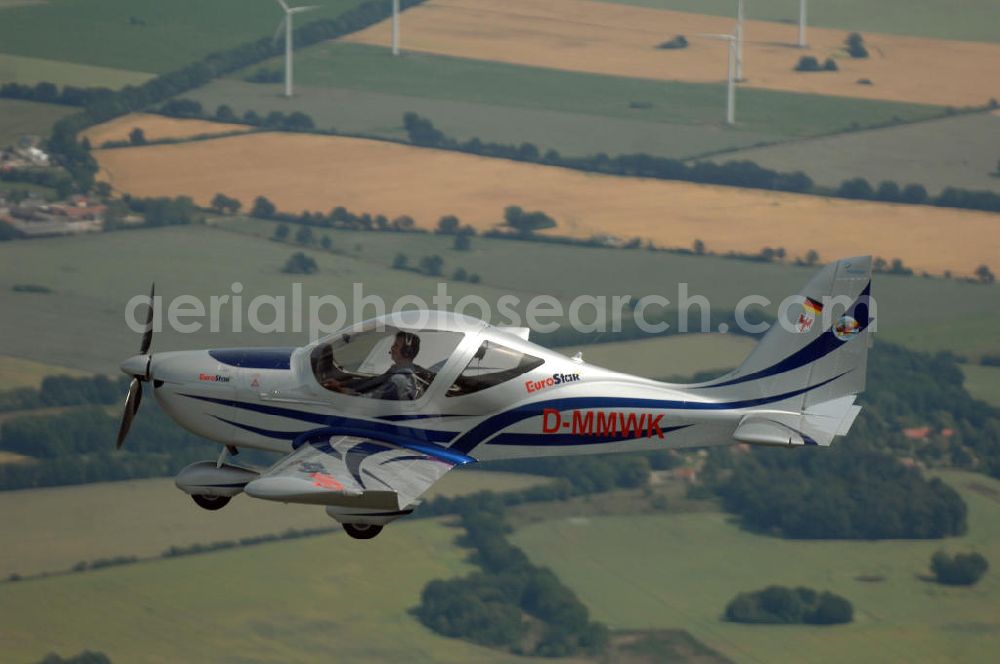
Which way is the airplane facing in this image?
to the viewer's left

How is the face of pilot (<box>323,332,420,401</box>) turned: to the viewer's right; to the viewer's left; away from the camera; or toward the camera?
to the viewer's left

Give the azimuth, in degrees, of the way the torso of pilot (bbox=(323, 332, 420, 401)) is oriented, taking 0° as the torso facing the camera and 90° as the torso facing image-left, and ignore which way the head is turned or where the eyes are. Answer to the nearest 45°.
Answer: approximately 90°
